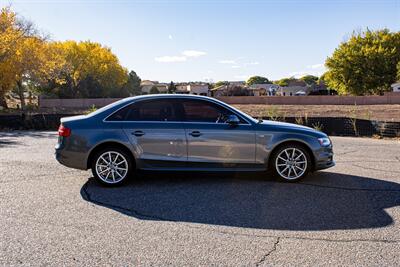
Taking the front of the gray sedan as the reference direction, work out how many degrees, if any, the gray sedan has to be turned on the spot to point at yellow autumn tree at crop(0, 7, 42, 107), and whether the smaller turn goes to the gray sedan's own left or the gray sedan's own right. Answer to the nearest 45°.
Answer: approximately 135° to the gray sedan's own left

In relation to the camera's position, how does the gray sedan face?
facing to the right of the viewer
